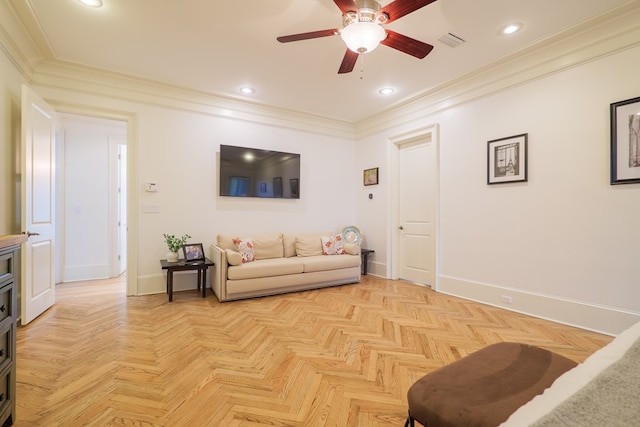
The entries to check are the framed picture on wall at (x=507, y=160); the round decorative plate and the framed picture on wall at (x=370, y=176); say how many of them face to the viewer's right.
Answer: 0

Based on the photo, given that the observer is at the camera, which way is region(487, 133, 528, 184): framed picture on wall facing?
facing the viewer and to the left of the viewer

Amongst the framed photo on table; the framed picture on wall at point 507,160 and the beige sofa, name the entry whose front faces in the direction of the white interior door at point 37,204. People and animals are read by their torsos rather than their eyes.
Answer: the framed picture on wall

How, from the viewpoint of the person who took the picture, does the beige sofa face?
facing the viewer and to the right of the viewer

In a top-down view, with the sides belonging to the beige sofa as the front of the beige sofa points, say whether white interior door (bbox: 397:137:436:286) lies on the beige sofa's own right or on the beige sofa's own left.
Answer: on the beige sofa's own left

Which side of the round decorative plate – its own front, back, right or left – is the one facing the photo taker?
front

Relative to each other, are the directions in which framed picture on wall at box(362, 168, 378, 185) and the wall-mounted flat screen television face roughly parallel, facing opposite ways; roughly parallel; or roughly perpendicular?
roughly perpendicular

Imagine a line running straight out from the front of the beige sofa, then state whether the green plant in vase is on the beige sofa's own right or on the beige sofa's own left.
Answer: on the beige sofa's own right

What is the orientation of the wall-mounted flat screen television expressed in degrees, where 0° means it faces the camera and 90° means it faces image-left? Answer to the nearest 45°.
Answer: approximately 315°

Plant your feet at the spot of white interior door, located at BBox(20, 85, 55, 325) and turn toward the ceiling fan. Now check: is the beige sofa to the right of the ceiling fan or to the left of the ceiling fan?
left
